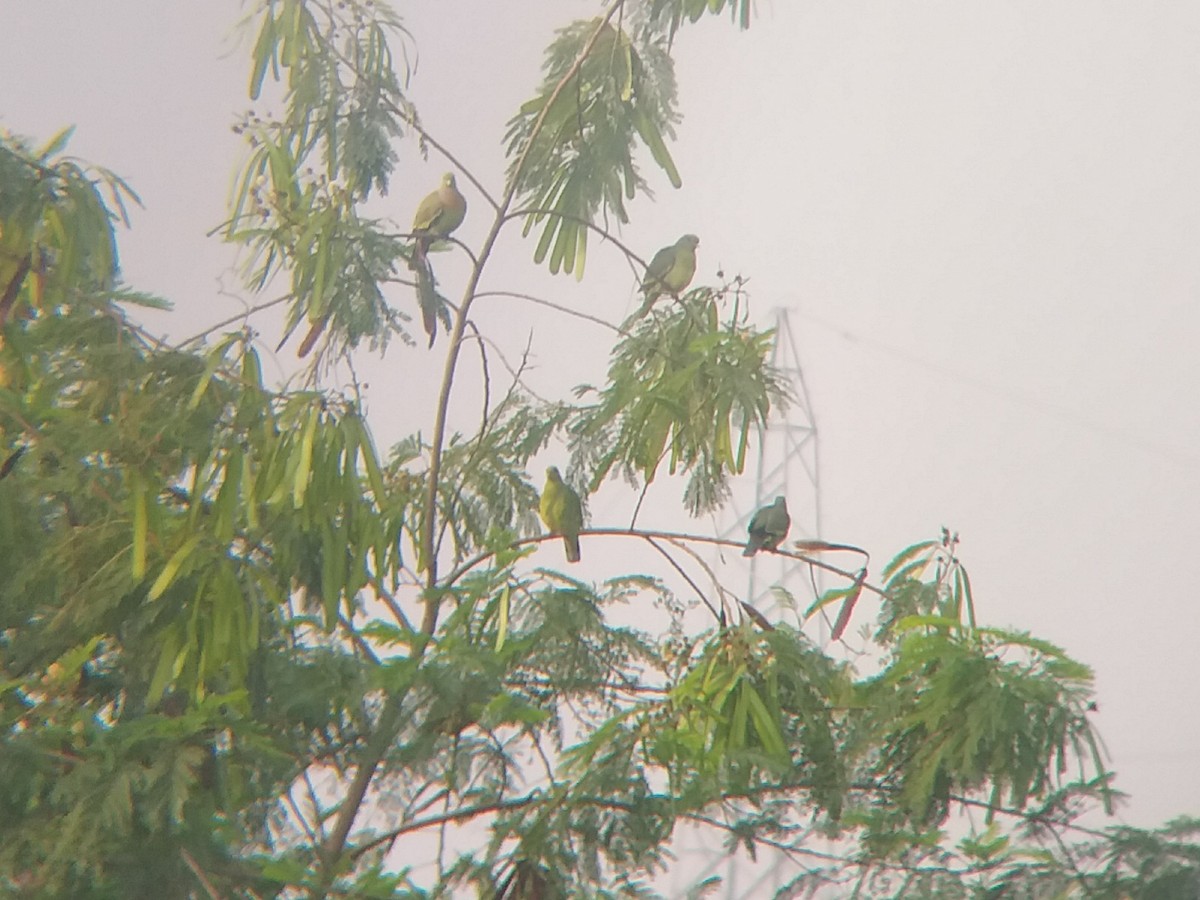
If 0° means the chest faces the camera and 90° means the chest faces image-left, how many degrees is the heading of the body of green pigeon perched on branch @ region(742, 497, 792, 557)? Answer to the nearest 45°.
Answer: approximately 270°

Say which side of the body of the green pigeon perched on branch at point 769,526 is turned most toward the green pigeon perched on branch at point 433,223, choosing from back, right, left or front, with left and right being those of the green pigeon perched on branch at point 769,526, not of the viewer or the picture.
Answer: back
